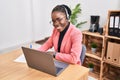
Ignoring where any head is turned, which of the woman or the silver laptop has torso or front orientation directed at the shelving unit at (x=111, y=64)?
the silver laptop

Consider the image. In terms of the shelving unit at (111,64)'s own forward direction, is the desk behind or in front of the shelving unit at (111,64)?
in front

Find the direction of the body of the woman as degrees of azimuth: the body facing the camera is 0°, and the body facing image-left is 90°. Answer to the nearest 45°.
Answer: approximately 45°

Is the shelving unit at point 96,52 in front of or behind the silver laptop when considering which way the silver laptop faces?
in front

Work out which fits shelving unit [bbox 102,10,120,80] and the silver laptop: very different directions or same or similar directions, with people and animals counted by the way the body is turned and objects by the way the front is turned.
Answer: very different directions

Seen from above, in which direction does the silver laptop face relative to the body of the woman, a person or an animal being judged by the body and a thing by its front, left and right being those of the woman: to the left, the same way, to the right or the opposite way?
the opposite way

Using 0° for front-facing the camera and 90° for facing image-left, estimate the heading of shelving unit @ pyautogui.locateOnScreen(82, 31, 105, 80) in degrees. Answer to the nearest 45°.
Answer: approximately 45°

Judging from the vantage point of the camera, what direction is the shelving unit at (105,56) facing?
facing the viewer and to the left of the viewer

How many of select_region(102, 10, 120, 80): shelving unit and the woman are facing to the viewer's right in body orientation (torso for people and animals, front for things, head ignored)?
0

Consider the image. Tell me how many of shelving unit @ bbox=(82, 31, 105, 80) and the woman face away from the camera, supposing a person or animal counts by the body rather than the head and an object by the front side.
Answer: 0
